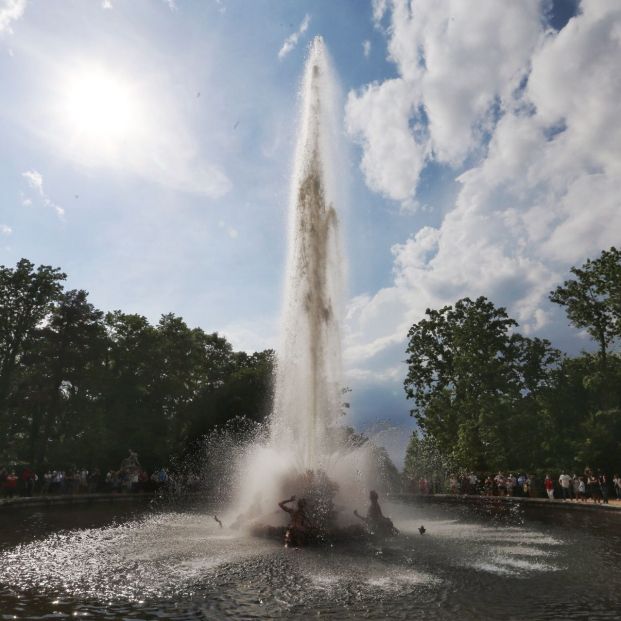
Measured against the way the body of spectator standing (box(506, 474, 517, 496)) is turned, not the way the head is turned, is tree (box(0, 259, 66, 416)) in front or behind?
in front

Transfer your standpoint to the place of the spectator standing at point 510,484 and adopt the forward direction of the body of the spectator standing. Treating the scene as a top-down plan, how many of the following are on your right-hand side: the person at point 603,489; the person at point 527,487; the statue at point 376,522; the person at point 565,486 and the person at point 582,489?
0

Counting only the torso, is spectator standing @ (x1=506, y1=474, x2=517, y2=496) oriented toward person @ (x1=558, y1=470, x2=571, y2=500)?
no

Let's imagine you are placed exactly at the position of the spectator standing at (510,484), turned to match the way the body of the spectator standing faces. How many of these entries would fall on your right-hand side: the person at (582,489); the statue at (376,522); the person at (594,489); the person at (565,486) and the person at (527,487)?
0

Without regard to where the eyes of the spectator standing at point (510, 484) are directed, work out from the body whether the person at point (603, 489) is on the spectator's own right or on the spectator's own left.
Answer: on the spectator's own left

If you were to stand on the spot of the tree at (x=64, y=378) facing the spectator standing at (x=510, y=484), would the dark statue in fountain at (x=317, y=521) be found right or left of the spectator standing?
right

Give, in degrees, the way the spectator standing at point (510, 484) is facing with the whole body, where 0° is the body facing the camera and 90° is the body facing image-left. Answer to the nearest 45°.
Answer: approximately 45°

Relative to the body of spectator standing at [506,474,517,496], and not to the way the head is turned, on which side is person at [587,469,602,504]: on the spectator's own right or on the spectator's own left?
on the spectator's own left
